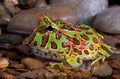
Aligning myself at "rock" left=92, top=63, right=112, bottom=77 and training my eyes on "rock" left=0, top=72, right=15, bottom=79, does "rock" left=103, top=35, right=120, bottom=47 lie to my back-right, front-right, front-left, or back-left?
back-right

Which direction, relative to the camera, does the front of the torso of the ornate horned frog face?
to the viewer's left

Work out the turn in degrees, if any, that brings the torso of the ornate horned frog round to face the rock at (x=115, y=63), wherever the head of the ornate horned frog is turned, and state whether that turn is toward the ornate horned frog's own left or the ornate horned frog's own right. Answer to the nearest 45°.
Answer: approximately 180°

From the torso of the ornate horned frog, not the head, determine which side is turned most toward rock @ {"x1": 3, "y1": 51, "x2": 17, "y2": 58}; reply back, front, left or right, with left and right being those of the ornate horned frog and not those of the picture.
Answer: front

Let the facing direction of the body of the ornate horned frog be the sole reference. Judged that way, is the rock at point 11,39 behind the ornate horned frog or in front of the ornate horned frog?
in front

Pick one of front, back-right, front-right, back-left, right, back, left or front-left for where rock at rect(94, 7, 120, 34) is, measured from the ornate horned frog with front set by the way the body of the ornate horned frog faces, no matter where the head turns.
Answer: back-right

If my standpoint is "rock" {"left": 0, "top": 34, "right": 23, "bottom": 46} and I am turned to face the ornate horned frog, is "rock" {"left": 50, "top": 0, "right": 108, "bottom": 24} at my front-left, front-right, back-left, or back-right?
front-left
